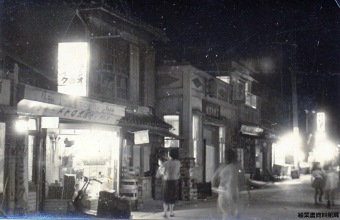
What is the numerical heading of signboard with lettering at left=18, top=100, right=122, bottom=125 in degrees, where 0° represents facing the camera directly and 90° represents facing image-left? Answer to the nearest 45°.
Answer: approximately 315°

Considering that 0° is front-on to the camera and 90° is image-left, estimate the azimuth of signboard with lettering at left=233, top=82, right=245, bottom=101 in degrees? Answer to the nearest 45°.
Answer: approximately 0°

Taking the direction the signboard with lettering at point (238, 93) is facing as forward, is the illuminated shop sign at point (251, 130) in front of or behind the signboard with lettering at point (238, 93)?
behind
